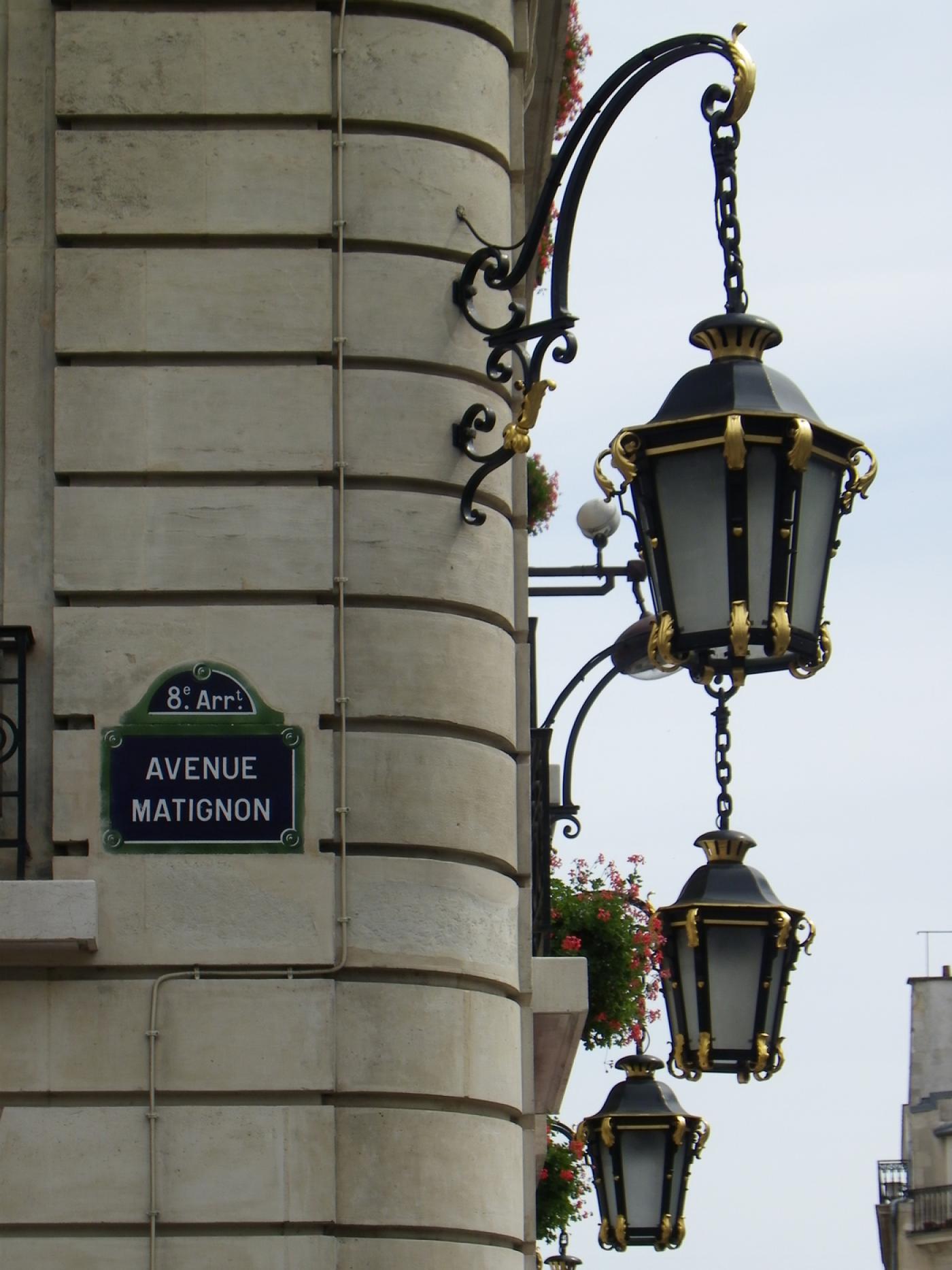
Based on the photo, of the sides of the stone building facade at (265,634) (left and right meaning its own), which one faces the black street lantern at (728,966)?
left

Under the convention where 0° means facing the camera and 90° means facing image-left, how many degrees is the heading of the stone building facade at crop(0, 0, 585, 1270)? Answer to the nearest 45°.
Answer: approximately 0°

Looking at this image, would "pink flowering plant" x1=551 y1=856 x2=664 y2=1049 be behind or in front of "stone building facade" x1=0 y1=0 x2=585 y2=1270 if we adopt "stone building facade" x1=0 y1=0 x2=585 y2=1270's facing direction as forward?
behind

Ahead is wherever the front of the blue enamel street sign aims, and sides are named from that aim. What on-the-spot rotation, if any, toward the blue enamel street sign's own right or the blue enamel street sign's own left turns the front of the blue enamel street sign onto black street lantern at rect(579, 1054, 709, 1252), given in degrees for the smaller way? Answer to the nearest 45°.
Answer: approximately 135° to the blue enamel street sign's own left

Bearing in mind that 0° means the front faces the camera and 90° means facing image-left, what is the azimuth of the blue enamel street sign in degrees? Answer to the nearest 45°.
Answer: approximately 0°
